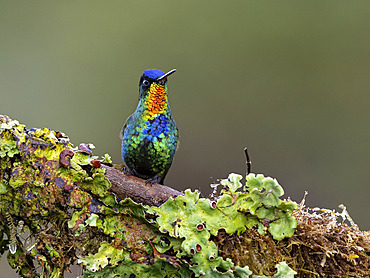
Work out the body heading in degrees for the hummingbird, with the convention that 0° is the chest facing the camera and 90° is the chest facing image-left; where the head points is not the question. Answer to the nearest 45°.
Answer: approximately 315°
